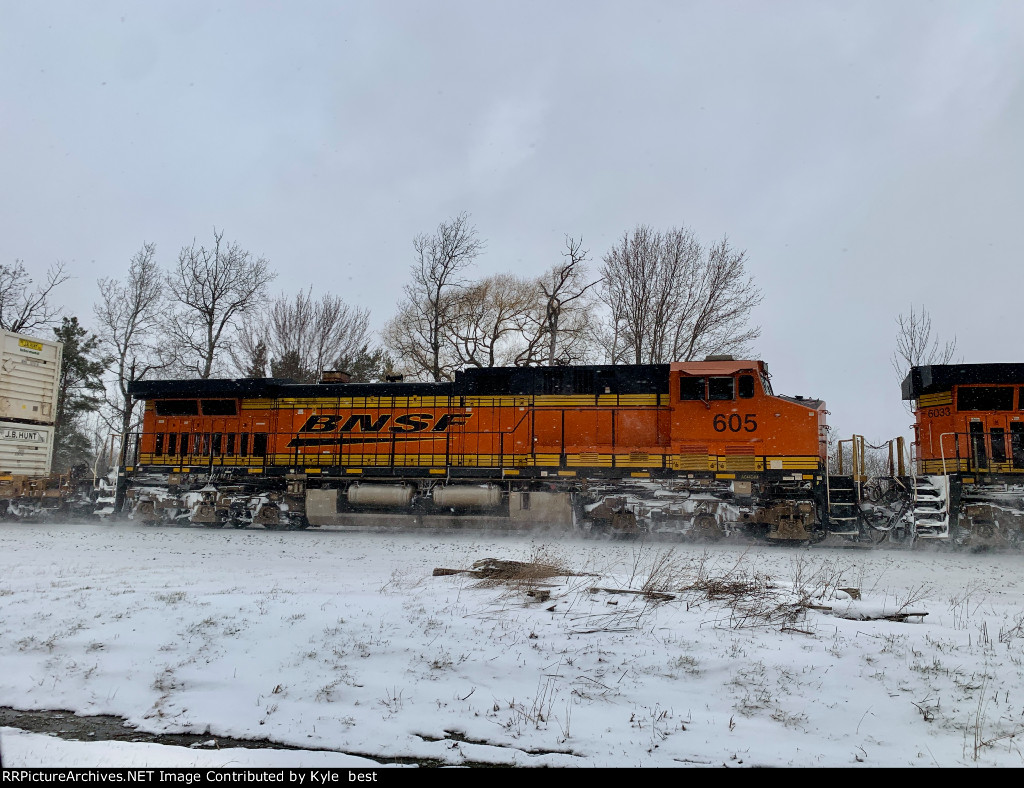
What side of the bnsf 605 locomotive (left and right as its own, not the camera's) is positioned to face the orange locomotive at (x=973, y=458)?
front

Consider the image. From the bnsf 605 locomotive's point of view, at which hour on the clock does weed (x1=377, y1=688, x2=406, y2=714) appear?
The weed is roughly at 3 o'clock from the bnsf 605 locomotive.

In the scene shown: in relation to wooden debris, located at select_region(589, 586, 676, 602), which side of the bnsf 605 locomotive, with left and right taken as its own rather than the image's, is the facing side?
right

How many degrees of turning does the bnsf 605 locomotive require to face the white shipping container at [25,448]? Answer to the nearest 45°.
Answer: approximately 180°

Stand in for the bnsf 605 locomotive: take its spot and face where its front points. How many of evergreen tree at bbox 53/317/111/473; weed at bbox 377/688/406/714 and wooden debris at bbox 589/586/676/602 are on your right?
2

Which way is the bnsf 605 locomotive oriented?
to the viewer's right
